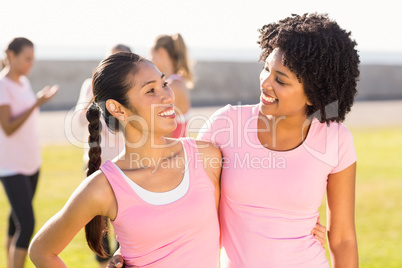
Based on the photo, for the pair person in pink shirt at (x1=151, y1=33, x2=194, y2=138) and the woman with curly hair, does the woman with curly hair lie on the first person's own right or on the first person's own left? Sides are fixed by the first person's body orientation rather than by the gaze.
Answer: on the first person's own left

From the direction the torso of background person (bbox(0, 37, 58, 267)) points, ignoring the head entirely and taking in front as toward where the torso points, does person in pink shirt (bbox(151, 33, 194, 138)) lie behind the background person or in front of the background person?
in front

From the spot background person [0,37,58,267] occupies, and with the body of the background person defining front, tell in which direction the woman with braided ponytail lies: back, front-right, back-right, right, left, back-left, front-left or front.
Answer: front-right

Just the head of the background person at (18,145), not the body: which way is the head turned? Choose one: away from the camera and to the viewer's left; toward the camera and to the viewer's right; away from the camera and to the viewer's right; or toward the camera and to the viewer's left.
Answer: toward the camera and to the viewer's right

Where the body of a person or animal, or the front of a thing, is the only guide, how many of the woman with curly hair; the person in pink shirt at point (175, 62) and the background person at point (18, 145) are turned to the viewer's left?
1

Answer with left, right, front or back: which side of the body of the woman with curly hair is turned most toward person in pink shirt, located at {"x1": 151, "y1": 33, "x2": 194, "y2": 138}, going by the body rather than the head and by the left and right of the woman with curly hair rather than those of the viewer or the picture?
back

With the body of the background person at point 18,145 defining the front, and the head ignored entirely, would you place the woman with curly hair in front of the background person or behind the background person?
in front

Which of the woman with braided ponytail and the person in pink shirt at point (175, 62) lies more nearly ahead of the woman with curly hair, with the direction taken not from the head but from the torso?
the woman with braided ponytail

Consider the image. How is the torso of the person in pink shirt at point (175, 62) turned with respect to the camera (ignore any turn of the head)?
to the viewer's left

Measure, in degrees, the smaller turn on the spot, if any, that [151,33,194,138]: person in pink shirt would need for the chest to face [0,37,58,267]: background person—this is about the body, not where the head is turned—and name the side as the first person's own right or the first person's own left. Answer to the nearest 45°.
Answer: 0° — they already face them

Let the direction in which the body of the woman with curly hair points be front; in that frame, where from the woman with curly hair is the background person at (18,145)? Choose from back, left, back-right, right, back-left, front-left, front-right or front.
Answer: back-right

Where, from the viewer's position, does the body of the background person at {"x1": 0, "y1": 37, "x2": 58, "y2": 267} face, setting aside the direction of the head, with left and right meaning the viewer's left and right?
facing the viewer and to the right of the viewer
